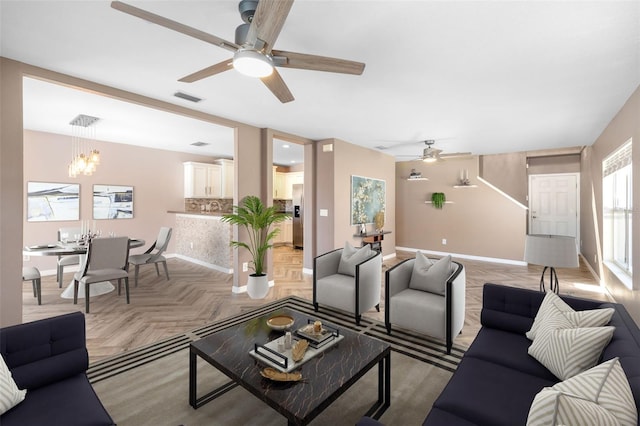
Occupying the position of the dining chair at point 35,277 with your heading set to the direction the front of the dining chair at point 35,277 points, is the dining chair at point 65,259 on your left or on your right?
on your left

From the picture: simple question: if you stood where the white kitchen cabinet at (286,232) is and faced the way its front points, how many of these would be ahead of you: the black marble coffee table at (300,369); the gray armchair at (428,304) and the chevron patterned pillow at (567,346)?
3

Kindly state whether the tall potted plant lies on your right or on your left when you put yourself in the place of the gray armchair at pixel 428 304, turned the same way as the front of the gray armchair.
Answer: on your right

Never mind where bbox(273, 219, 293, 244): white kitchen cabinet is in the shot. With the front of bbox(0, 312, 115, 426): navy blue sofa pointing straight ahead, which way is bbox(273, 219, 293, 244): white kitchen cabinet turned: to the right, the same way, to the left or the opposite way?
to the right

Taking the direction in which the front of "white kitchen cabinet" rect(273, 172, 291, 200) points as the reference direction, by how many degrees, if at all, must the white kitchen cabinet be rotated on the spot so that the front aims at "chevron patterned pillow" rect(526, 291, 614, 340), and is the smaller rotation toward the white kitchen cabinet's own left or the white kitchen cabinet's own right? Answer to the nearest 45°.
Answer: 0° — it already faces it

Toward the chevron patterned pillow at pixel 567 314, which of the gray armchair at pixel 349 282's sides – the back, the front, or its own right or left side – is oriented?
left

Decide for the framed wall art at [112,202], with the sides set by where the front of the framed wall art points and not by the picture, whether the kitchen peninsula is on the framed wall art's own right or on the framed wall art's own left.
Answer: on the framed wall art's own left

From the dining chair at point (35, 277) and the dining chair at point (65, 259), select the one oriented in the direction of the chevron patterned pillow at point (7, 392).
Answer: the dining chair at point (65, 259)

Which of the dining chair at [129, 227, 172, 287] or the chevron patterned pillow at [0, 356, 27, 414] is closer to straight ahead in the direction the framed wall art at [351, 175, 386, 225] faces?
the chevron patterned pillow

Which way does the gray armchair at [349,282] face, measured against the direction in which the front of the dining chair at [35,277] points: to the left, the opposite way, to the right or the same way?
the opposite way
